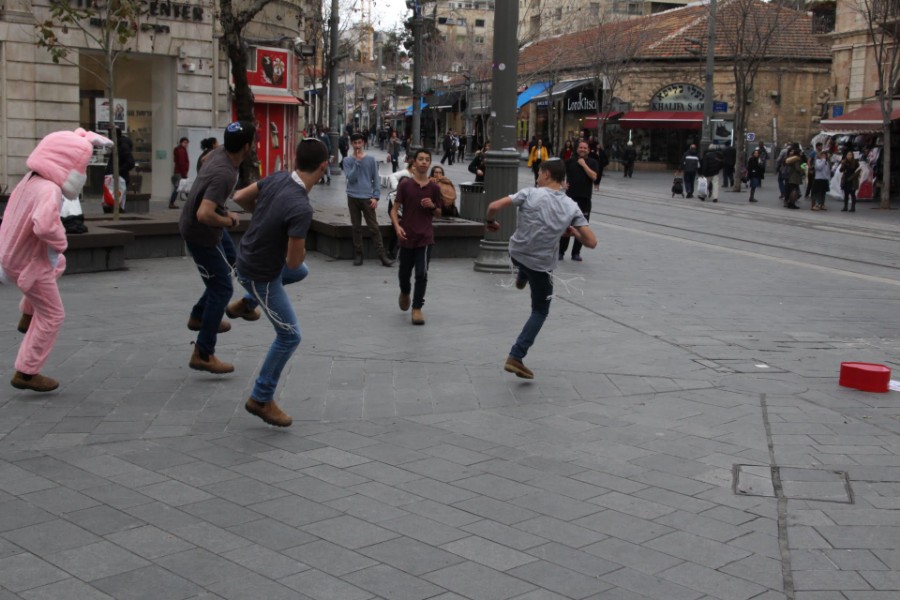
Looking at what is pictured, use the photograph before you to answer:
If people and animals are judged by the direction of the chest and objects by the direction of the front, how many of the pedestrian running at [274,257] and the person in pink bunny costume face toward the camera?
0

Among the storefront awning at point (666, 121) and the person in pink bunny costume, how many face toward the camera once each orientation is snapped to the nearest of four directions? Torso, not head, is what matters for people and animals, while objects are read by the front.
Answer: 1

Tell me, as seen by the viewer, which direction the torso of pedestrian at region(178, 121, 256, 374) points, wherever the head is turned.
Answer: to the viewer's right

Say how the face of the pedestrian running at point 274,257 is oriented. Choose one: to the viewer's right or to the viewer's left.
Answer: to the viewer's right

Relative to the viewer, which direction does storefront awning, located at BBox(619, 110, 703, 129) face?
toward the camera

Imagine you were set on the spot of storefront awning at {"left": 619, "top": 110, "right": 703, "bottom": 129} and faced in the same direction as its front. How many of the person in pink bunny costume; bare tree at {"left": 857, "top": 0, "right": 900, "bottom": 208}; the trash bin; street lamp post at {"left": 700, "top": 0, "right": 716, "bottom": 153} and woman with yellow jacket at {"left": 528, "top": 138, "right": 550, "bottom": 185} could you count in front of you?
5

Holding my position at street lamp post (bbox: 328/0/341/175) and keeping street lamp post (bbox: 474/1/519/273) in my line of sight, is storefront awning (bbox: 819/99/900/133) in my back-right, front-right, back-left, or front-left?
front-left

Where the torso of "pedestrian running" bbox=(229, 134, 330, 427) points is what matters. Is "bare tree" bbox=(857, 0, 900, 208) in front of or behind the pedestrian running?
in front

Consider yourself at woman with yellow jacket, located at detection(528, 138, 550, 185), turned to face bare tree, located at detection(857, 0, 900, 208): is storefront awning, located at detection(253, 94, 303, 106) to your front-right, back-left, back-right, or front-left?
back-right

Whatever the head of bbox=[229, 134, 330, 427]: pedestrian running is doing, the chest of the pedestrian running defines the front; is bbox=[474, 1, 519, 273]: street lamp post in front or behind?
in front

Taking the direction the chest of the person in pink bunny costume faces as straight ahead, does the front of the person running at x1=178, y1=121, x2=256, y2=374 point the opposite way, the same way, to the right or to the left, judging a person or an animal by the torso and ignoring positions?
the same way

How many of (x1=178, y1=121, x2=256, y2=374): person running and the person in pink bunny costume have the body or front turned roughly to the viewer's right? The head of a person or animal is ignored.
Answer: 2

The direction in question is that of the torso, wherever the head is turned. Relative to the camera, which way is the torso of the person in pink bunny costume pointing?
to the viewer's right

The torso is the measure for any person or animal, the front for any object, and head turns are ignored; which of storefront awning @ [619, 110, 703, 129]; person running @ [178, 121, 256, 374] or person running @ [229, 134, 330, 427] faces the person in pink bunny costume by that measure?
the storefront awning

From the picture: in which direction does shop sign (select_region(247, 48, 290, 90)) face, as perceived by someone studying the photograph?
facing the viewer
